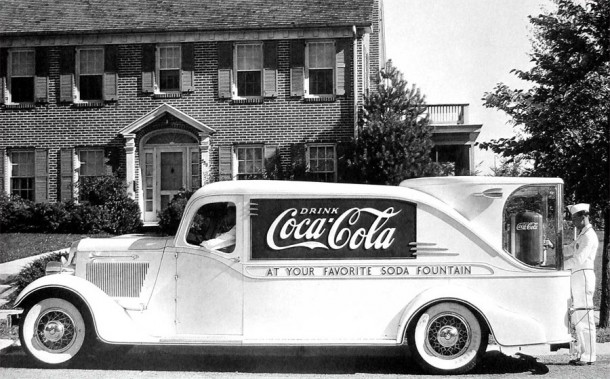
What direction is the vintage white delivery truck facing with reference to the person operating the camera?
facing to the left of the viewer

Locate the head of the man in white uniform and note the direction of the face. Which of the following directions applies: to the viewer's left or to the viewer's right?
to the viewer's left

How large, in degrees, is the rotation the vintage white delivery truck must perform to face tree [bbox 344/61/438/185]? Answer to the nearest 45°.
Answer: approximately 90° to its right

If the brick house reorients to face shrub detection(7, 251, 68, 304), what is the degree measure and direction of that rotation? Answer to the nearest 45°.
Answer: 0° — it already faces it

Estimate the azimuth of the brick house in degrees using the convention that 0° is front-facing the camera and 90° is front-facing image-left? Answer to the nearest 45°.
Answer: approximately 0°

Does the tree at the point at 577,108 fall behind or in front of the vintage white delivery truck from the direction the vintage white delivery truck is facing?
behind
